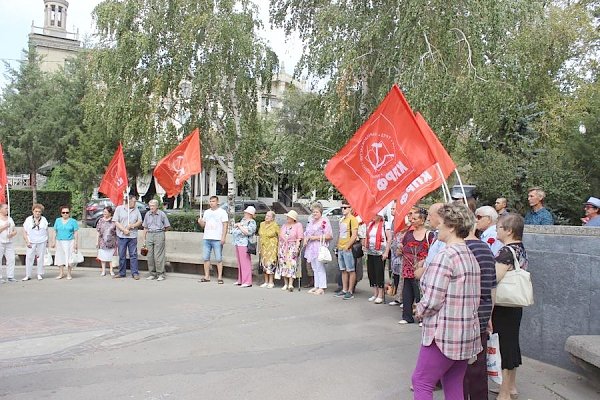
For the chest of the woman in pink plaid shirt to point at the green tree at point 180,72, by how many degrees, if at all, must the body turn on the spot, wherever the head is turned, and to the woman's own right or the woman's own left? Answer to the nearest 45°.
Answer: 0° — they already face it

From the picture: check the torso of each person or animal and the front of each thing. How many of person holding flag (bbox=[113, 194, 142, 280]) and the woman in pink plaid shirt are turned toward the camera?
1

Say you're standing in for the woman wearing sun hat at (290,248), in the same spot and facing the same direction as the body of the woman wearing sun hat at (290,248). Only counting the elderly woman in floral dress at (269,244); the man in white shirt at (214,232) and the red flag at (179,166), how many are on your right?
3

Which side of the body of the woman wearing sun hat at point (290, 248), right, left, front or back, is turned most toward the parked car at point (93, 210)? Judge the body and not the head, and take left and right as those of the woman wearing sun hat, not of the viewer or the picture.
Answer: right

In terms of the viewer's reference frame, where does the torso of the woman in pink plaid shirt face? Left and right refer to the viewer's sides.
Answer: facing away from the viewer and to the left of the viewer

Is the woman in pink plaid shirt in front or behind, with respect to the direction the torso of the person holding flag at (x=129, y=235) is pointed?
in front

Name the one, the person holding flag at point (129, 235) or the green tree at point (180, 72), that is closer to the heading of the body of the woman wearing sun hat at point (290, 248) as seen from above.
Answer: the person holding flag

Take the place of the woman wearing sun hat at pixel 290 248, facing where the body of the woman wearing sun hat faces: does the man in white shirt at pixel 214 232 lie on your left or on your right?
on your right

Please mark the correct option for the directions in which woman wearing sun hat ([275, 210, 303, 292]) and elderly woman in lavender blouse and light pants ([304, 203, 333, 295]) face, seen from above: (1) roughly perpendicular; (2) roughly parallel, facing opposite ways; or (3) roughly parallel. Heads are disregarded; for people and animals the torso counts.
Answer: roughly parallel

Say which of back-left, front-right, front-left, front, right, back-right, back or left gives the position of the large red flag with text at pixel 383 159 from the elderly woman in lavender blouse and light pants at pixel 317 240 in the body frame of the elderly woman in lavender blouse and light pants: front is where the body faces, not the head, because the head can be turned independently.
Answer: front-left

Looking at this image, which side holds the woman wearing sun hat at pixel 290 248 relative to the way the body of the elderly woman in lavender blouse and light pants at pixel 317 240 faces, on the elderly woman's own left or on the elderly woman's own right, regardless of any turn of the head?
on the elderly woman's own right

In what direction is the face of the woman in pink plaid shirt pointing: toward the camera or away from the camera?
away from the camera

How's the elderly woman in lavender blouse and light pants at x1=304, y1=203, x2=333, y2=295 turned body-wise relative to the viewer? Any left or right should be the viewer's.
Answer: facing the viewer and to the left of the viewer

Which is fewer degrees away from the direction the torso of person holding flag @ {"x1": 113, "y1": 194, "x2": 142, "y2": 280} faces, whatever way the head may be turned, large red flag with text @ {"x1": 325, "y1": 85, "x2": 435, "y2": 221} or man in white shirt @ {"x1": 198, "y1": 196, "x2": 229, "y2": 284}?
the large red flag with text

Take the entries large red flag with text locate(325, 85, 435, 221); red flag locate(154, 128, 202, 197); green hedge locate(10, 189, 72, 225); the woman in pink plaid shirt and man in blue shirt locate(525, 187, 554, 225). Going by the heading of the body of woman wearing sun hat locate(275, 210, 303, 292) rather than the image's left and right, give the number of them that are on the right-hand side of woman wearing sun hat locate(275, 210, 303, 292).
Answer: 2

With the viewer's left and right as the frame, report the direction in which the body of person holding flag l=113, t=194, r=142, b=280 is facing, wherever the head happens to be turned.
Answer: facing the viewer
